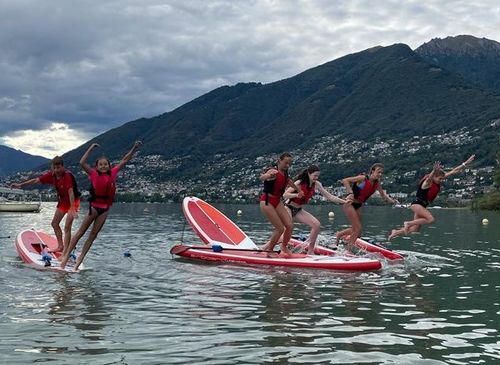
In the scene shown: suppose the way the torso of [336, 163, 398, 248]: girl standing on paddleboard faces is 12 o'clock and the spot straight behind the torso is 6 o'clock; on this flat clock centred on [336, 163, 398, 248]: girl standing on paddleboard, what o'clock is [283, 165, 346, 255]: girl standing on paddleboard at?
[283, 165, 346, 255]: girl standing on paddleboard is roughly at 4 o'clock from [336, 163, 398, 248]: girl standing on paddleboard.

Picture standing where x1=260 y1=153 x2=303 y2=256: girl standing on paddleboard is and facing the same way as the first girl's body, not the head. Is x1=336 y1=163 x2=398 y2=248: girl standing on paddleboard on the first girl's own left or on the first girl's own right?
on the first girl's own left

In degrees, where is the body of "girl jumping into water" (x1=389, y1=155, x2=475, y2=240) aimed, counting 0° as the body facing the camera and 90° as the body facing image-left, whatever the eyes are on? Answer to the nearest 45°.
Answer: approximately 315°

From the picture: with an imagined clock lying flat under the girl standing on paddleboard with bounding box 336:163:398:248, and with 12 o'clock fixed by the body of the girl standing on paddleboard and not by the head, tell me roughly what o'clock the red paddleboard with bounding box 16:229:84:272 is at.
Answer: The red paddleboard is roughly at 4 o'clock from the girl standing on paddleboard.

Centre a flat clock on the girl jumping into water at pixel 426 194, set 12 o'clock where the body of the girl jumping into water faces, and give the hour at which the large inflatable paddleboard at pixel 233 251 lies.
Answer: The large inflatable paddleboard is roughly at 4 o'clock from the girl jumping into water.
